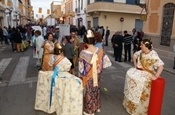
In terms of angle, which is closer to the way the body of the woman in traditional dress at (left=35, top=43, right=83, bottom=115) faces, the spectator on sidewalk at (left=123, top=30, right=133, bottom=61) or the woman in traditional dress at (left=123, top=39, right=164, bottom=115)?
the spectator on sidewalk

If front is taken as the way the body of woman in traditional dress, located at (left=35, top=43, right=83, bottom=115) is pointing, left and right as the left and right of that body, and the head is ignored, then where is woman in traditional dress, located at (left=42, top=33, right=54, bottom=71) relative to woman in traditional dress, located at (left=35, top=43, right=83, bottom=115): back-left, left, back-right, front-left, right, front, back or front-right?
front

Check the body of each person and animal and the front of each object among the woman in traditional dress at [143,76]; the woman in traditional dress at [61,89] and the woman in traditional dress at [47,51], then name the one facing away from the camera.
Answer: the woman in traditional dress at [61,89]

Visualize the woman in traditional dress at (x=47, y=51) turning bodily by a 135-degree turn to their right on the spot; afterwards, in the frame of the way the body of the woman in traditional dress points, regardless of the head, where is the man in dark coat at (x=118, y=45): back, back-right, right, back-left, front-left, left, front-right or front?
back-right

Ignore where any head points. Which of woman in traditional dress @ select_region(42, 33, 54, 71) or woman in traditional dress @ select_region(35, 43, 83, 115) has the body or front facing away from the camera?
woman in traditional dress @ select_region(35, 43, 83, 115)

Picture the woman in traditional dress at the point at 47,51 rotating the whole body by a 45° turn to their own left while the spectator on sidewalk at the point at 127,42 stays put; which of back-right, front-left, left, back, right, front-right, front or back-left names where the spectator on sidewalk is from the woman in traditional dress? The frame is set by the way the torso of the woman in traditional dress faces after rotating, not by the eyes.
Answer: front-left

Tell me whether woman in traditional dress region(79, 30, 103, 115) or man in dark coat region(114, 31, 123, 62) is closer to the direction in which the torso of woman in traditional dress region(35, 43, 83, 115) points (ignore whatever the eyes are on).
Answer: the man in dark coat

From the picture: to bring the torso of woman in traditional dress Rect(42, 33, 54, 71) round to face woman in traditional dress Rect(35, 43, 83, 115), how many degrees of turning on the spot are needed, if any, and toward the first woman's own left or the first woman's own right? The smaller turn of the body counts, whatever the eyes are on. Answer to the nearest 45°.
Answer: approximately 45° to the first woman's own right

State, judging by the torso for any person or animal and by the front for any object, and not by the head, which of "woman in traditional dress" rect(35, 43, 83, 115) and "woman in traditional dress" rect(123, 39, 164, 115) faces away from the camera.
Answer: "woman in traditional dress" rect(35, 43, 83, 115)

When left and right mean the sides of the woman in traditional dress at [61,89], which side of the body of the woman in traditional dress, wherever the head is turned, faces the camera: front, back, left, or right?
back
